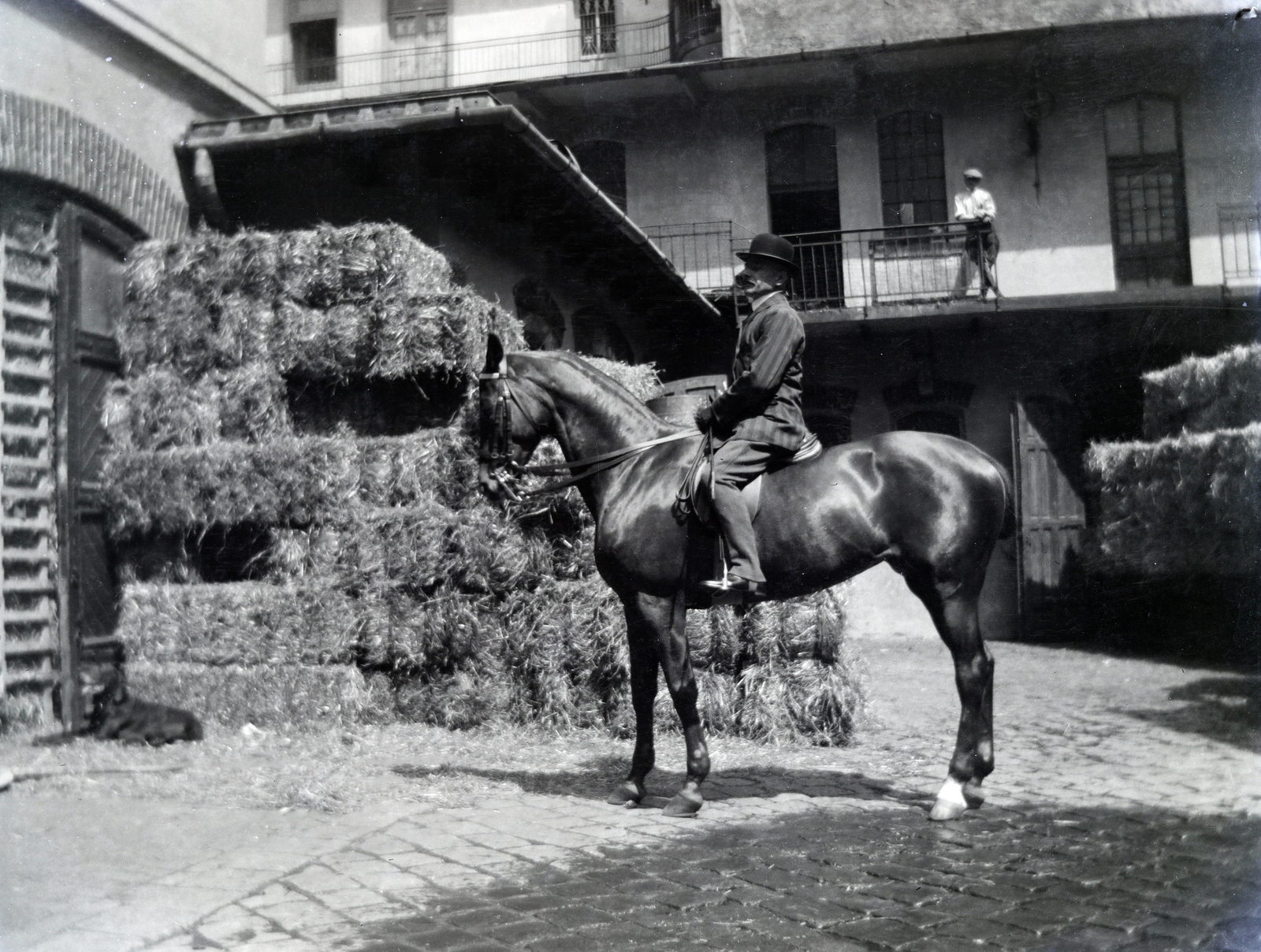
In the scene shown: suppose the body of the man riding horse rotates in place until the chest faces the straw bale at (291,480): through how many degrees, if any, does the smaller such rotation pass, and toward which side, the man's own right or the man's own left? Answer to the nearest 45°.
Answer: approximately 45° to the man's own right

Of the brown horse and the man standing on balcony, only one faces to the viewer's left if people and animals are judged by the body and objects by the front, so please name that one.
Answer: the brown horse

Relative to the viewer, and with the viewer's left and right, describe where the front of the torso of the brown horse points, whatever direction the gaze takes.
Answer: facing to the left of the viewer

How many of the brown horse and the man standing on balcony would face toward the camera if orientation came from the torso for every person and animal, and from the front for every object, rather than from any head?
1

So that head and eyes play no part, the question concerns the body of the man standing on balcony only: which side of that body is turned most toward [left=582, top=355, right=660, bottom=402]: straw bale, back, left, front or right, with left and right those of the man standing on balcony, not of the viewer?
front

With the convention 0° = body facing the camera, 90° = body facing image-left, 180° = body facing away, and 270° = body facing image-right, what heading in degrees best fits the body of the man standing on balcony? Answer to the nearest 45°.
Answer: approximately 0°

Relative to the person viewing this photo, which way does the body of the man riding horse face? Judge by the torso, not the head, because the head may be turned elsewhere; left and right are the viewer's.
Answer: facing to the left of the viewer

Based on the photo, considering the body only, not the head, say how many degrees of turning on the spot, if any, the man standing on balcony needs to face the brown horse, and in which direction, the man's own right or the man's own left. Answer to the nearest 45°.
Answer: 0° — they already face it

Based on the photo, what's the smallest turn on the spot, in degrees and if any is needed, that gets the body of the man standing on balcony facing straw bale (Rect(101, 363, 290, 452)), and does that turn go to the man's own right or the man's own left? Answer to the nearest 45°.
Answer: approximately 45° to the man's own right

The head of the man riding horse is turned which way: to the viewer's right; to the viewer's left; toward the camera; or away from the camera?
to the viewer's left
